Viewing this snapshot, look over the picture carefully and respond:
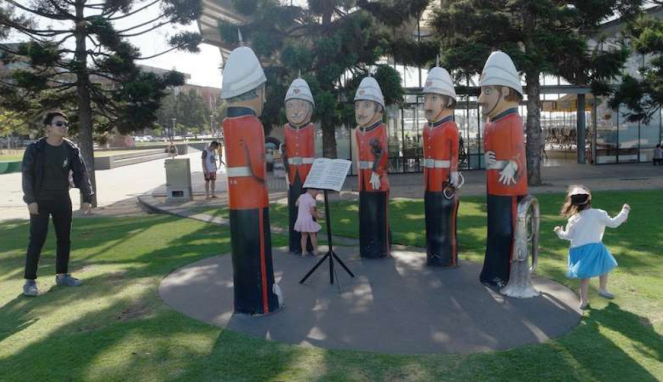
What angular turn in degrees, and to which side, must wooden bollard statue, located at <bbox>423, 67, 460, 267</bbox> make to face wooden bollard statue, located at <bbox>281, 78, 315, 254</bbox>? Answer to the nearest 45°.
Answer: approximately 90° to its right

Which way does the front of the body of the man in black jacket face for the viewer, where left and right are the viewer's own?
facing the viewer and to the right of the viewer

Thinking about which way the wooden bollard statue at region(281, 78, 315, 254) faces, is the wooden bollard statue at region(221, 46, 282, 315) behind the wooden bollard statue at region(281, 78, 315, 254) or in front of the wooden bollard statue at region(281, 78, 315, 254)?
in front

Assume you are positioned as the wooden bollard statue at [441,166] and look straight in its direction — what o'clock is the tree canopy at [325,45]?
The tree canopy is roughly at 4 o'clock from the wooden bollard statue.

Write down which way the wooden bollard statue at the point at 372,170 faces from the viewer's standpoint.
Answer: facing the viewer and to the left of the viewer

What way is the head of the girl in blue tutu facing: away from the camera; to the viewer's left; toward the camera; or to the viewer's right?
away from the camera

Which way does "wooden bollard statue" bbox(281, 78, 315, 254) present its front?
toward the camera

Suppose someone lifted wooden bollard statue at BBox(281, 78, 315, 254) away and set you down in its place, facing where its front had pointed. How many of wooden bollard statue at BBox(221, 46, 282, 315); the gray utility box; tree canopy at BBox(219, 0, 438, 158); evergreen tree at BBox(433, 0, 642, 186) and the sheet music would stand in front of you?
2
